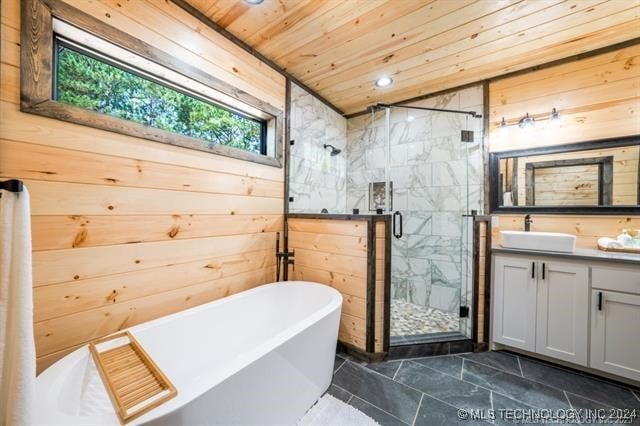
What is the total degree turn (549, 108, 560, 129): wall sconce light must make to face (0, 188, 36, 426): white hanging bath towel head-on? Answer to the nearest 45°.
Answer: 0° — it already faces it

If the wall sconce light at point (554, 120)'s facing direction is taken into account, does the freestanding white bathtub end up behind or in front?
in front

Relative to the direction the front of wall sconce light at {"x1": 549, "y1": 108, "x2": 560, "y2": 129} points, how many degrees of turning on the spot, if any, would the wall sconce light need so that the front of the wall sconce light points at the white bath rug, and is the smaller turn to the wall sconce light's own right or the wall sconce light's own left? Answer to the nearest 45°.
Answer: approximately 45° to the wall sconce light's own right

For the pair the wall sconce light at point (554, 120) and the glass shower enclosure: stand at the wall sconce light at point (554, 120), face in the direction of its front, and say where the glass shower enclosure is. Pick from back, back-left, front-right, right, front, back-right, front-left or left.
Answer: right

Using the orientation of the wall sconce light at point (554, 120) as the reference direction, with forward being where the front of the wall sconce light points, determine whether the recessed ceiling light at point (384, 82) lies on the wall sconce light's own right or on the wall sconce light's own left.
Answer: on the wall sconce light's own right

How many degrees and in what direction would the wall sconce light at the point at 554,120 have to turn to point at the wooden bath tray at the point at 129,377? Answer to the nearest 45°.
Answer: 0° — it already faces it

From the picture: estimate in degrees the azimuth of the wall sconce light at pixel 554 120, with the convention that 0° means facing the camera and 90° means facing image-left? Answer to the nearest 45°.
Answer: approximately 0°
